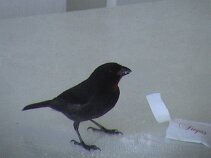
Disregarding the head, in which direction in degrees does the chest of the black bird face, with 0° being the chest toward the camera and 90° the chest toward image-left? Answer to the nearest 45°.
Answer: approximately 270°
